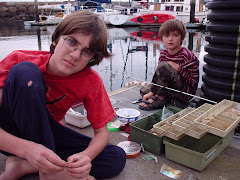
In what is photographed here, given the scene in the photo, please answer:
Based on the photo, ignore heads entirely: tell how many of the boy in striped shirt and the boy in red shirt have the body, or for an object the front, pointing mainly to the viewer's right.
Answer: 0

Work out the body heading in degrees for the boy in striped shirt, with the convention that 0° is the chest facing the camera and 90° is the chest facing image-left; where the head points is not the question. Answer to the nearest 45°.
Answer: approximately 45°

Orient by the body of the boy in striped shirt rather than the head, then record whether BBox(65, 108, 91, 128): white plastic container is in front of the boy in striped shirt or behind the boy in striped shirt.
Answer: in front

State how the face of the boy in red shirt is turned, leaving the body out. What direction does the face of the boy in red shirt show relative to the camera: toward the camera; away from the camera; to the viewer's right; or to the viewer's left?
toward the camera

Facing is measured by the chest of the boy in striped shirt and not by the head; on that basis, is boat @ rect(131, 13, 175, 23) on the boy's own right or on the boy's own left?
on the boy's own right

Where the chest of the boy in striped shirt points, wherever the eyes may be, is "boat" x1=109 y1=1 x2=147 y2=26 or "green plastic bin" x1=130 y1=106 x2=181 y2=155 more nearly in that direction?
the green plastic bin

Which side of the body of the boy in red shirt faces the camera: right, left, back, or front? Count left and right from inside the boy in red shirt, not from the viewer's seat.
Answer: front

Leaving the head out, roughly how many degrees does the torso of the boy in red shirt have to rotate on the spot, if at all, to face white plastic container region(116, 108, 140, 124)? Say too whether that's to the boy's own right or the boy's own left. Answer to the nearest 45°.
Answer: approximately 135° to the boy's own left

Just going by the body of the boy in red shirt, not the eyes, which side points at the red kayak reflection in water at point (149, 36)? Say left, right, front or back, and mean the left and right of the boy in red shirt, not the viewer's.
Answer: back

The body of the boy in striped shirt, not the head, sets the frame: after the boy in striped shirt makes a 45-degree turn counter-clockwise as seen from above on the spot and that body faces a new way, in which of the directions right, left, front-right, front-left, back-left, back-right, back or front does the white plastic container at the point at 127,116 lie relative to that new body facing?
front-right

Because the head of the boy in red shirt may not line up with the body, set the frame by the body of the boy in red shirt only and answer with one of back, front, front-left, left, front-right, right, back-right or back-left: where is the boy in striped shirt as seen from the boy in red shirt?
back-left

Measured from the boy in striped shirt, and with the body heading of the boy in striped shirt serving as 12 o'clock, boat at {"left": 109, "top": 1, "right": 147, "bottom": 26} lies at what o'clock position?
The boat is roughly at 4 o'clock from the boy in striped shirt.

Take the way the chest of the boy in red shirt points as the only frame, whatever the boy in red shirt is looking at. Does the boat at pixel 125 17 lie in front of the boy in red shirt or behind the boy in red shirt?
behind
